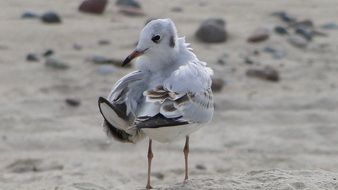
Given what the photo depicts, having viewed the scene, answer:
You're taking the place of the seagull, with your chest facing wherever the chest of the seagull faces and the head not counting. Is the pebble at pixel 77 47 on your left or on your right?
on your left

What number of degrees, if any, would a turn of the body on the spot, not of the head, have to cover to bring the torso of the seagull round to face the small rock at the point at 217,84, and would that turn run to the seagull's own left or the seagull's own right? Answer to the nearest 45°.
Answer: approximately 45° to the seagull's own left

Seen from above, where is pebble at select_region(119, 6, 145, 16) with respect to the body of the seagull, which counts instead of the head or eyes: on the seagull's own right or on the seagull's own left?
on the seagull's own left

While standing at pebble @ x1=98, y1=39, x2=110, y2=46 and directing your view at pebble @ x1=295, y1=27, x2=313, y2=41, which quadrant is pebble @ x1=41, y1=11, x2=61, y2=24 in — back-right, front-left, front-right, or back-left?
back-left

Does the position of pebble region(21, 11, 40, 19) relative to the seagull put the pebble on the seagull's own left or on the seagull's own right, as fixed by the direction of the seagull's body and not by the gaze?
on the seagull's own left
